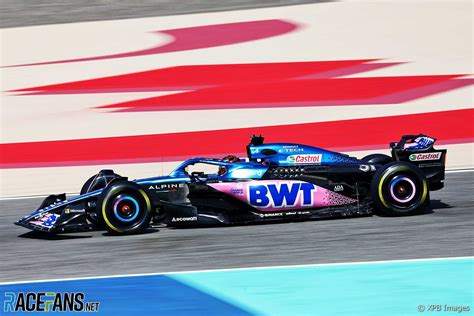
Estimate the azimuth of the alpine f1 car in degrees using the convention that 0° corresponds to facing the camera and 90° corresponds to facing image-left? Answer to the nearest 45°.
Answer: approximately 90°
